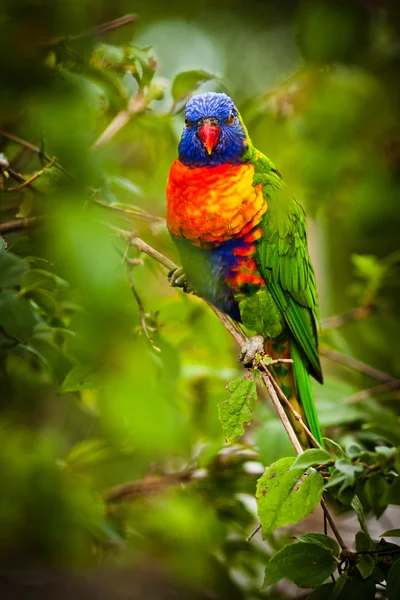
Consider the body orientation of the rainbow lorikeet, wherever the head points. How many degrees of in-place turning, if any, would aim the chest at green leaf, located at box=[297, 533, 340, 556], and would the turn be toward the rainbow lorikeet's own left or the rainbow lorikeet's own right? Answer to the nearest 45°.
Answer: approximately 45° to the rainbow lorikeet's own left

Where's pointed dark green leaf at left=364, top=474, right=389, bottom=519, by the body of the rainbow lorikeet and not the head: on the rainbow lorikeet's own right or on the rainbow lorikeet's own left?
on the rainbow lorikeet's own left

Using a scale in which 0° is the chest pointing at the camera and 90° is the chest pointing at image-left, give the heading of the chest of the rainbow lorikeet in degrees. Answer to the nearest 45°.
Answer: approximately 45°

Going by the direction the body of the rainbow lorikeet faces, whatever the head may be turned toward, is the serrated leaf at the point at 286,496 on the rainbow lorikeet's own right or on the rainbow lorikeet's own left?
on the rainbow lorikeet's own left
